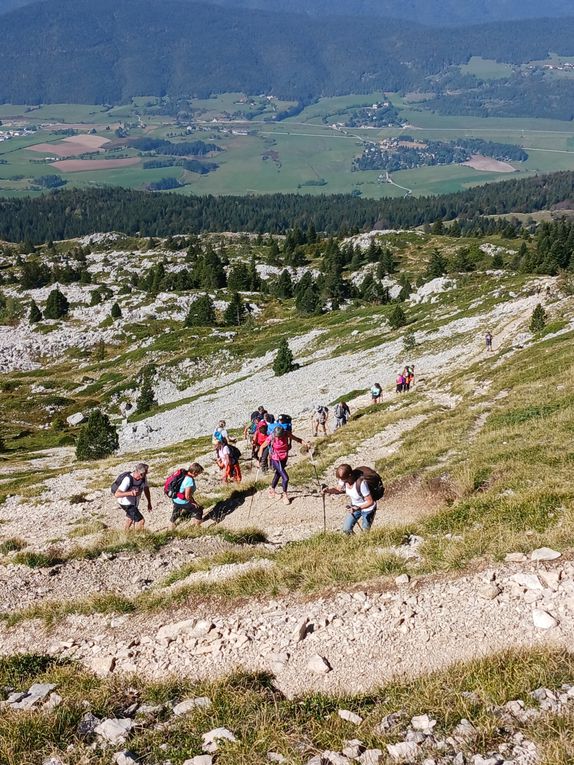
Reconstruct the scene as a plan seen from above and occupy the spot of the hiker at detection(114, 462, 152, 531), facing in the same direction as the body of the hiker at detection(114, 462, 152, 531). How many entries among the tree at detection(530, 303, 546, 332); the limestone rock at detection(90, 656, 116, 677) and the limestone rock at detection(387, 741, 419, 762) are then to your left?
1

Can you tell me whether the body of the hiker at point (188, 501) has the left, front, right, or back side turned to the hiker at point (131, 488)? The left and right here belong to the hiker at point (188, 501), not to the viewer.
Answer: back

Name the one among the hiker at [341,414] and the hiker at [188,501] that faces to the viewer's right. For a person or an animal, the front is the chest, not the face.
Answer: the hiker at [188,501]

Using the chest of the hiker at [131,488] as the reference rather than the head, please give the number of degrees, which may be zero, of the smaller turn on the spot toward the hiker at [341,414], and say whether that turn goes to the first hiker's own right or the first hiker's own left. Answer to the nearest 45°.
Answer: approximately 90° to the first hiker's own left

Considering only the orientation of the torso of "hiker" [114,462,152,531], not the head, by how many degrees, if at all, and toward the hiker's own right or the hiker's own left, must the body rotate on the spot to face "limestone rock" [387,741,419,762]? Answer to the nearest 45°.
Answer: approximately 45° to the hiker's own right

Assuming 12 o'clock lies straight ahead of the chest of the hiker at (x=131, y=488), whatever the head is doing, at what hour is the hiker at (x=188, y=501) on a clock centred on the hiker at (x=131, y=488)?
the hiker at (x=188, y=501) is roughly at 11 o'clock from the hiker at (x=131, y=488).

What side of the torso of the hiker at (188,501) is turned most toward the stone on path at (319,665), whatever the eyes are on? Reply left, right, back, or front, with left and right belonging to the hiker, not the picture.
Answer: right

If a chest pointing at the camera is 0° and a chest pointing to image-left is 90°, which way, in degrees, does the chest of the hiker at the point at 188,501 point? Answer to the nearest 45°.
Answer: approximately 270°
